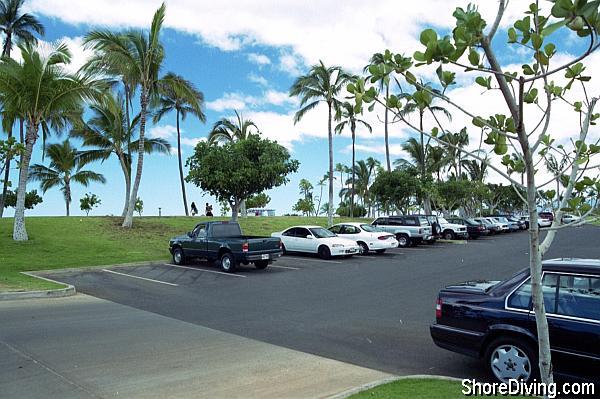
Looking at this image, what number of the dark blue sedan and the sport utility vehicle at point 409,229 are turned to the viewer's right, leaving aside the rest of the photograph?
1

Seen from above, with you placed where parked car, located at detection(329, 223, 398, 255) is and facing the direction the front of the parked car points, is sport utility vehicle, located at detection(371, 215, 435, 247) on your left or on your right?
on your right

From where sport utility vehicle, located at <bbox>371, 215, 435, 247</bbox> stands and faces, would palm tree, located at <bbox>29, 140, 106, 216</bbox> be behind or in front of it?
in front

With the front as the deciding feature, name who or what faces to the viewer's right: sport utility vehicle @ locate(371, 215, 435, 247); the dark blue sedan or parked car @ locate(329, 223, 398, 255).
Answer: the dark blue sedan

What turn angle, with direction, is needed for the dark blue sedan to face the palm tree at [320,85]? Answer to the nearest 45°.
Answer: approximately 135° to its left

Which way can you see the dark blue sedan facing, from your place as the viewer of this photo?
facing to the right of the viewer

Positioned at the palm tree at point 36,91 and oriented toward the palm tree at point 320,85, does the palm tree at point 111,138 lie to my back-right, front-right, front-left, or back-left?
front-left

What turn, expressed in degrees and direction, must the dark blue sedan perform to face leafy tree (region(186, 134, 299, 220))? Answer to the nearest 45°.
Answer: approximately 135° to its left
